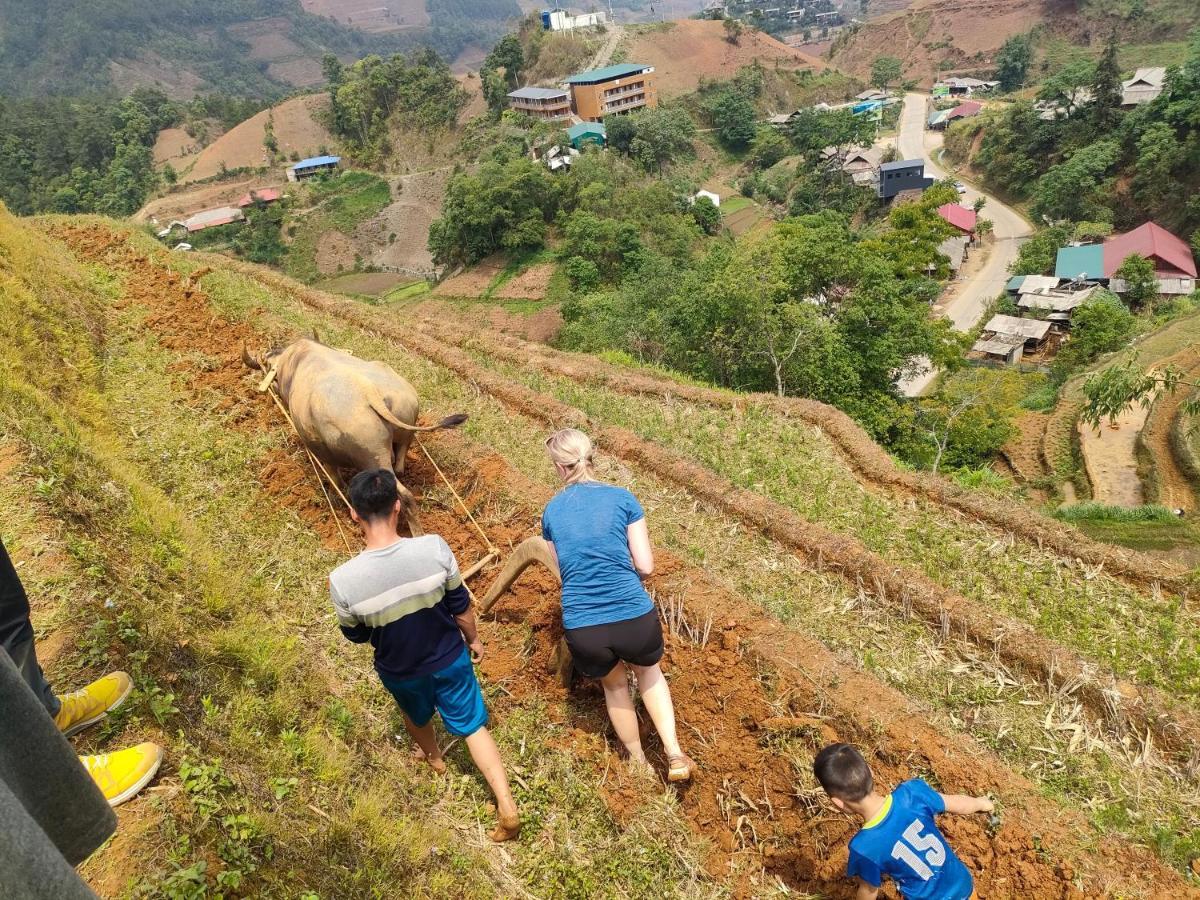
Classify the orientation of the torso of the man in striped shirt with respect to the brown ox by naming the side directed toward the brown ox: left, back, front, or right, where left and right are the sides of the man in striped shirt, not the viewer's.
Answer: front

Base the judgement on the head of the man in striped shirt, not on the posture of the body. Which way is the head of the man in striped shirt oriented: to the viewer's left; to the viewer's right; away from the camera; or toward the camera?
away from the camera

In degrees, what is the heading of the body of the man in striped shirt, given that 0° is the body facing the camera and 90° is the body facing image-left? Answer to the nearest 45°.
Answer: approximately 180°

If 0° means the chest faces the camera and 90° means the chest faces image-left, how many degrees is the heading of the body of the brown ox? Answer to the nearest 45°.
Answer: approximately 135°

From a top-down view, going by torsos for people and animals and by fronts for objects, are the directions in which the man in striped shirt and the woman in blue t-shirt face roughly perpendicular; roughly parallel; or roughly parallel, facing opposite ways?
roughly parallel

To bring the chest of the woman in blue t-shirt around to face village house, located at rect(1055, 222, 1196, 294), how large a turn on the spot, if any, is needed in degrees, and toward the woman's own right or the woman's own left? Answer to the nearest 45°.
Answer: approximately 45° to the woman's own right

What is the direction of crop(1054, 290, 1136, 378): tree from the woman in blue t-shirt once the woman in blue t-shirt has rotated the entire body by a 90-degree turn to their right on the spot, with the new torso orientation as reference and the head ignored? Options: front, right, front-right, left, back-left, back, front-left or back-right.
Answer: front-left

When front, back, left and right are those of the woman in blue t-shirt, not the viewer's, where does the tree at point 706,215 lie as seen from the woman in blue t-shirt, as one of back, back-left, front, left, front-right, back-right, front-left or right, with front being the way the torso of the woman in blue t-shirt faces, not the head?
front

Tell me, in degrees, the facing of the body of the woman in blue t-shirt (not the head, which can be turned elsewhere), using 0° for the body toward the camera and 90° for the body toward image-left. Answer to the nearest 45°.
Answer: approximately 180°

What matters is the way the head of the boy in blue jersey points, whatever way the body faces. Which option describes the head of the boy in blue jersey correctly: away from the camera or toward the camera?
away from the camera

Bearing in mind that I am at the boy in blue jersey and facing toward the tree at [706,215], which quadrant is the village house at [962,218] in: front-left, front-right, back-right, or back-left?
front-right

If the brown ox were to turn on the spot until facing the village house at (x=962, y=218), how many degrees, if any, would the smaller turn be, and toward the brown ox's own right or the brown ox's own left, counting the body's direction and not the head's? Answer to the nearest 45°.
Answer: approximately 90° to the brown ox's own right

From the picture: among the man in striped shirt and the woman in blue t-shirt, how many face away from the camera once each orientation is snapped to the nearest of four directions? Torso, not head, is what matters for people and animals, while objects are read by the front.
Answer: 2
